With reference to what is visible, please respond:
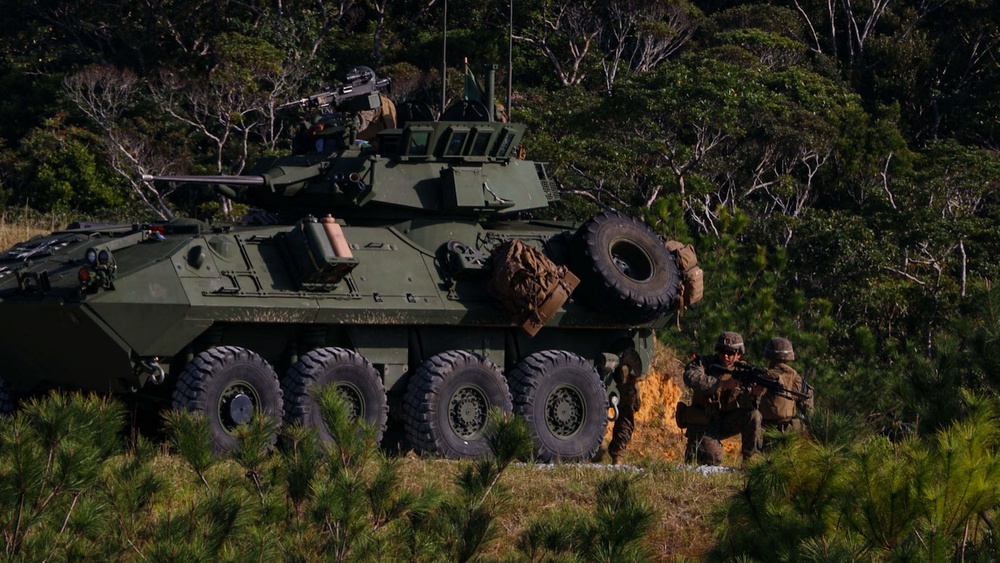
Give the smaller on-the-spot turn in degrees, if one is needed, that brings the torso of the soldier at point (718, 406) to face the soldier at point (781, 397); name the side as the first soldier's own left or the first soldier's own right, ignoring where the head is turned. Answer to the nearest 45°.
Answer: approximately 45° to the first soldier's own left

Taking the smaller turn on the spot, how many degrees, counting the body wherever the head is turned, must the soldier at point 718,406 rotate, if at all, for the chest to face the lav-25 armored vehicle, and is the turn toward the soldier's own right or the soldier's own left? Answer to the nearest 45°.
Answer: approximately 135° to the soldier's own right

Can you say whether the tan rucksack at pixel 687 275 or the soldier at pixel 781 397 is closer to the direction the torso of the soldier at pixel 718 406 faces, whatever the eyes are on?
the soldier

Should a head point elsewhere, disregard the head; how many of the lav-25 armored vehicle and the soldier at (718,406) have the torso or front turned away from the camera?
0

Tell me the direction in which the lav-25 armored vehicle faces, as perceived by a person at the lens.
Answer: facing the viewer and to the left of the viewer

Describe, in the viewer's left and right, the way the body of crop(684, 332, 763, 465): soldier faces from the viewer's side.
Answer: facing the viewer and to the right of the viewer

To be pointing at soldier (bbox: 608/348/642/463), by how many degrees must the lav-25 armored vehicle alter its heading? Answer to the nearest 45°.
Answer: approximately 135° to its left

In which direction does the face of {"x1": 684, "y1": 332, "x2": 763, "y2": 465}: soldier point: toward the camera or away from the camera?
toward the camera
